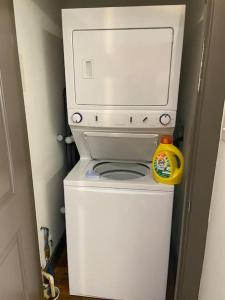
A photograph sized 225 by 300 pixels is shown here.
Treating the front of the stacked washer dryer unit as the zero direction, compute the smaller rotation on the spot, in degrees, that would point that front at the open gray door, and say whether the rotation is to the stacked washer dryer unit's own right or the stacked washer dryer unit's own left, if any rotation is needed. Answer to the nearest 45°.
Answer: approximately 45° to the stacked washer dryer unit's own right

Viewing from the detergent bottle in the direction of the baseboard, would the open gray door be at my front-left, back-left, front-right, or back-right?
front-left

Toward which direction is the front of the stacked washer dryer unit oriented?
toward the camera
